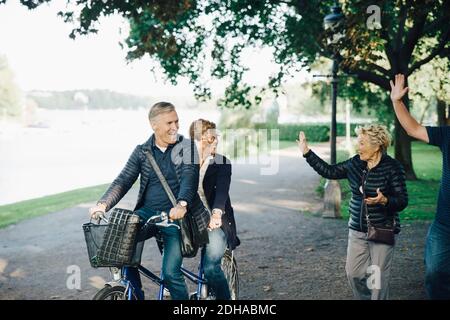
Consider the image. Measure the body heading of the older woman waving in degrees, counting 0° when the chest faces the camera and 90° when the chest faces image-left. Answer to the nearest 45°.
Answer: approximately 45°

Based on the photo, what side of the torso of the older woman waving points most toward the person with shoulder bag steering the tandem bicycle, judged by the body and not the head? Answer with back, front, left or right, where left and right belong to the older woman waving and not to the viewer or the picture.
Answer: front

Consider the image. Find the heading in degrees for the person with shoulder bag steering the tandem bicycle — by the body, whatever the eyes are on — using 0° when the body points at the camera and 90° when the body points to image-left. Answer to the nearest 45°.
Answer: approximately 45°

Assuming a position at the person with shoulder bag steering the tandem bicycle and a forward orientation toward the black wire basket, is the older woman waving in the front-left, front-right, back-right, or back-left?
back-left

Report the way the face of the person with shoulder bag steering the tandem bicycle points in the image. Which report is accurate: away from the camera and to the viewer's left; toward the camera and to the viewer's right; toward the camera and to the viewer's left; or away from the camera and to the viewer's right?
toward the camera and to the viewer's right

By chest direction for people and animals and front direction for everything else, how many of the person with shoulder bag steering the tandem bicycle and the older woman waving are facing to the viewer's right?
0

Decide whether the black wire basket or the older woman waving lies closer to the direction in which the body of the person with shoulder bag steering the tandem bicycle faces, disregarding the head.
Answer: the black wire basket

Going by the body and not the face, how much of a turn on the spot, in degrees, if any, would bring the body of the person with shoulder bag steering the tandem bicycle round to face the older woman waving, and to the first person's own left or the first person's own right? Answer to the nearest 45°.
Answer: approximately 135° to the first person's own left

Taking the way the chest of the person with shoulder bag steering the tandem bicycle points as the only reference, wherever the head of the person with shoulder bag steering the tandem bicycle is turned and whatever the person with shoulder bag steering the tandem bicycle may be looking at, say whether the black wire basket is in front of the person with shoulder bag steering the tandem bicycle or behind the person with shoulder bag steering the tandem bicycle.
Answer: in front

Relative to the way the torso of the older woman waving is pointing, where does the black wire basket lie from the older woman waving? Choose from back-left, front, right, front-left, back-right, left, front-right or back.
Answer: front
